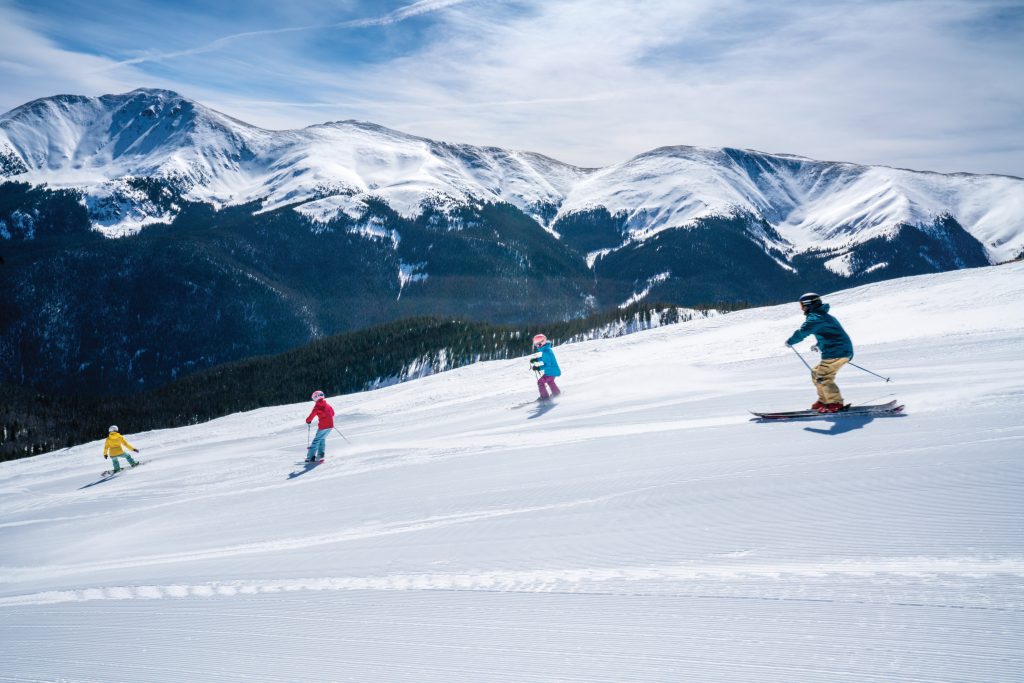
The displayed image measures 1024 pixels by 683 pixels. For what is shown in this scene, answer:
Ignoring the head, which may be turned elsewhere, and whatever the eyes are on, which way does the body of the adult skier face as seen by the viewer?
to the viewer's left
